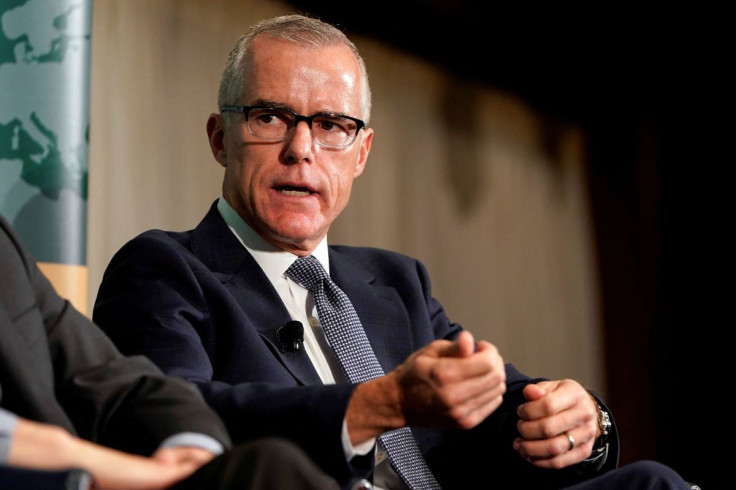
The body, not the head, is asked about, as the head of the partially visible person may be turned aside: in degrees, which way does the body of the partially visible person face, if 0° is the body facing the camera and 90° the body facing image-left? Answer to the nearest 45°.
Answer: approximately 315°

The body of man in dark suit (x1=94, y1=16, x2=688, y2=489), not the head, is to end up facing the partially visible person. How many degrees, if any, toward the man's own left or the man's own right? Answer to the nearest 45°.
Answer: approximately 45° to the man's own right
